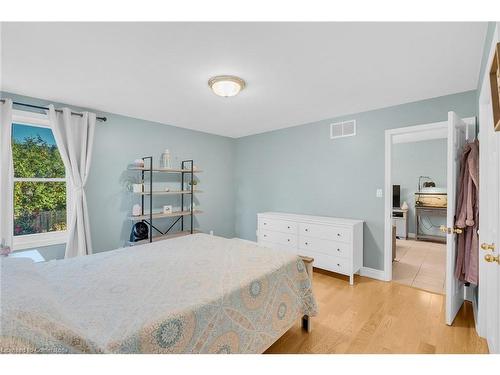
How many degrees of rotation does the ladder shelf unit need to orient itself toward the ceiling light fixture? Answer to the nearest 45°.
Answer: approximately 45° to its right

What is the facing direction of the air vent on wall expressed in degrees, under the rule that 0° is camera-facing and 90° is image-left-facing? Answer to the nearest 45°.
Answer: approximately 45°

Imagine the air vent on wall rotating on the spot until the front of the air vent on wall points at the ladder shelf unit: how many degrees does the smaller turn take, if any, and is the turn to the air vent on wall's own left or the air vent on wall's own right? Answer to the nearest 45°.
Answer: approximately 45° to the air vent on wall's own right

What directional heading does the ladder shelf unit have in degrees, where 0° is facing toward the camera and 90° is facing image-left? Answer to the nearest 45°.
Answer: approximately 315°

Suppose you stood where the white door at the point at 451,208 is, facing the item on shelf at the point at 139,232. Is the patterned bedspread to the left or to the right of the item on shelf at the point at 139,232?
left

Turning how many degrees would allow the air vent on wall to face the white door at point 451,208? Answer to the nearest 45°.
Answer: approximately 90° to its left

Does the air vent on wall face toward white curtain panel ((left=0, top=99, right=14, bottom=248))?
yes

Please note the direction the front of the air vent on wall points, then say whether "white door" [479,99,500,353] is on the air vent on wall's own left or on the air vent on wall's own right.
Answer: on the air vent on wall's own left
